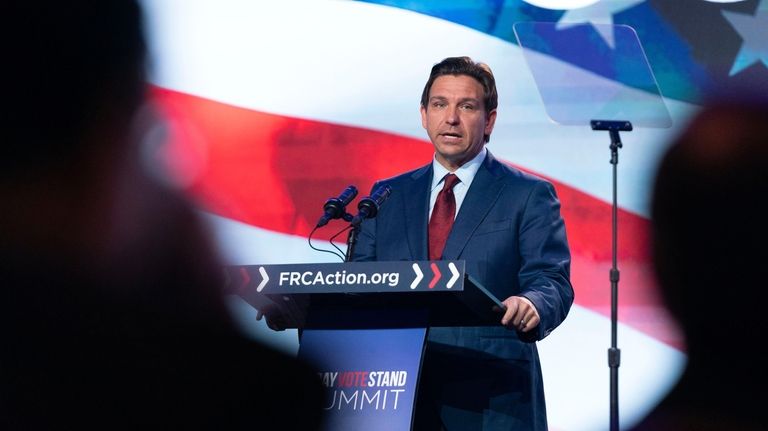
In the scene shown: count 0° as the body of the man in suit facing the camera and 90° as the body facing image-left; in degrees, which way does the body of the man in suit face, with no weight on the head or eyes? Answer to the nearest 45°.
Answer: approximately 45°

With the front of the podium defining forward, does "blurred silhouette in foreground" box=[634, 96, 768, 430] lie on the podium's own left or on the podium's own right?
on the podium's own left

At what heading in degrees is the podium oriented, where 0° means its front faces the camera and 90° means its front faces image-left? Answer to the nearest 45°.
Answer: approximately 0°

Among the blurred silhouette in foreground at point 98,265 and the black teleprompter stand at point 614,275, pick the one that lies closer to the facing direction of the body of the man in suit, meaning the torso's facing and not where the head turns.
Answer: the blurred silhouette in foreground
